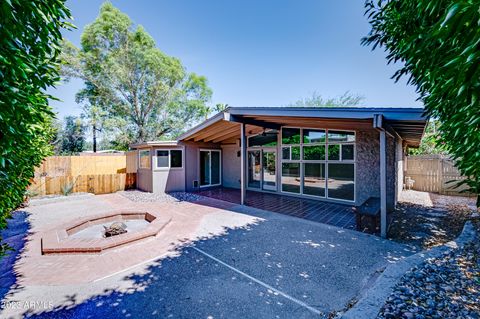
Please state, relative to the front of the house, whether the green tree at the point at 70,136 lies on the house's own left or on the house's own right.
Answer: on the house's own right

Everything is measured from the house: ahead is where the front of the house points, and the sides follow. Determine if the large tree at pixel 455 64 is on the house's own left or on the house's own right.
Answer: on the house's own left

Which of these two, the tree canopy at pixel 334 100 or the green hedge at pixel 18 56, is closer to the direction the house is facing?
the green hedge

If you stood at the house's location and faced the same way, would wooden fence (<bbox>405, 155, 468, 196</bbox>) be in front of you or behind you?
behind

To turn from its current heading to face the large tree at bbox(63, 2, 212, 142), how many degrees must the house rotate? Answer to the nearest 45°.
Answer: approximately 90° to its right

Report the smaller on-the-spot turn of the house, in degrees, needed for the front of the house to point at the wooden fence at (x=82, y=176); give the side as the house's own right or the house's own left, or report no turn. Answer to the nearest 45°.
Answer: approximately 45° to the house's own right

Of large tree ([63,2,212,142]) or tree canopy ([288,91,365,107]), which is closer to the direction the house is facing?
the large tree

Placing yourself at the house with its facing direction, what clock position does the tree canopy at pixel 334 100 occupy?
The tree canopy is roughly at 5 o'clock from the house.

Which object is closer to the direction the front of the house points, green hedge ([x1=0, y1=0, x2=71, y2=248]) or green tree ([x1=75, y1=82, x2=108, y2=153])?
the green hedge

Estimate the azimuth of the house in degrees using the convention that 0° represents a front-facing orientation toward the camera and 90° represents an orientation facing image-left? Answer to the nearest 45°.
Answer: approximately 45°
